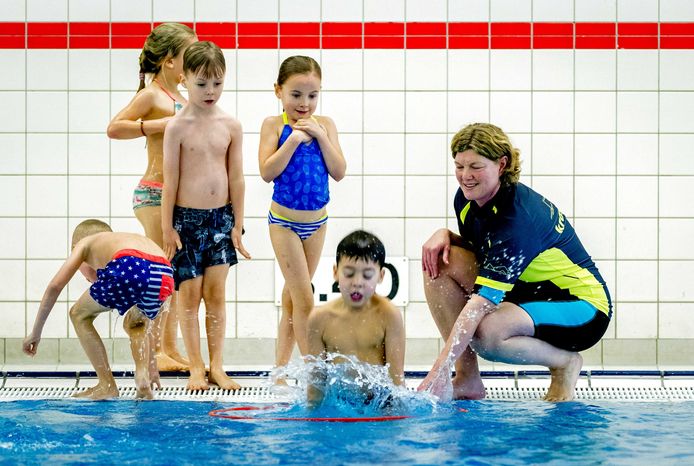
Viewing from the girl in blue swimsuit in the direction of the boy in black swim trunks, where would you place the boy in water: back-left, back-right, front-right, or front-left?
back-left

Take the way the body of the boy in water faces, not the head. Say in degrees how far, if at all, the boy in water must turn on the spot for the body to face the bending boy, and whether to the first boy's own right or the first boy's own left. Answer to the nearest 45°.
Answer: approximately 90° to the first boy's own right

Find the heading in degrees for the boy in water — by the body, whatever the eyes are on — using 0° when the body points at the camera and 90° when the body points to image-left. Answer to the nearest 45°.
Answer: approximately 0°

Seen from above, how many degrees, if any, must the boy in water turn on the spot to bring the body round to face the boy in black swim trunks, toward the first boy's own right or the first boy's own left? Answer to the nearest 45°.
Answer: approximately 135° to the first boy's own right
